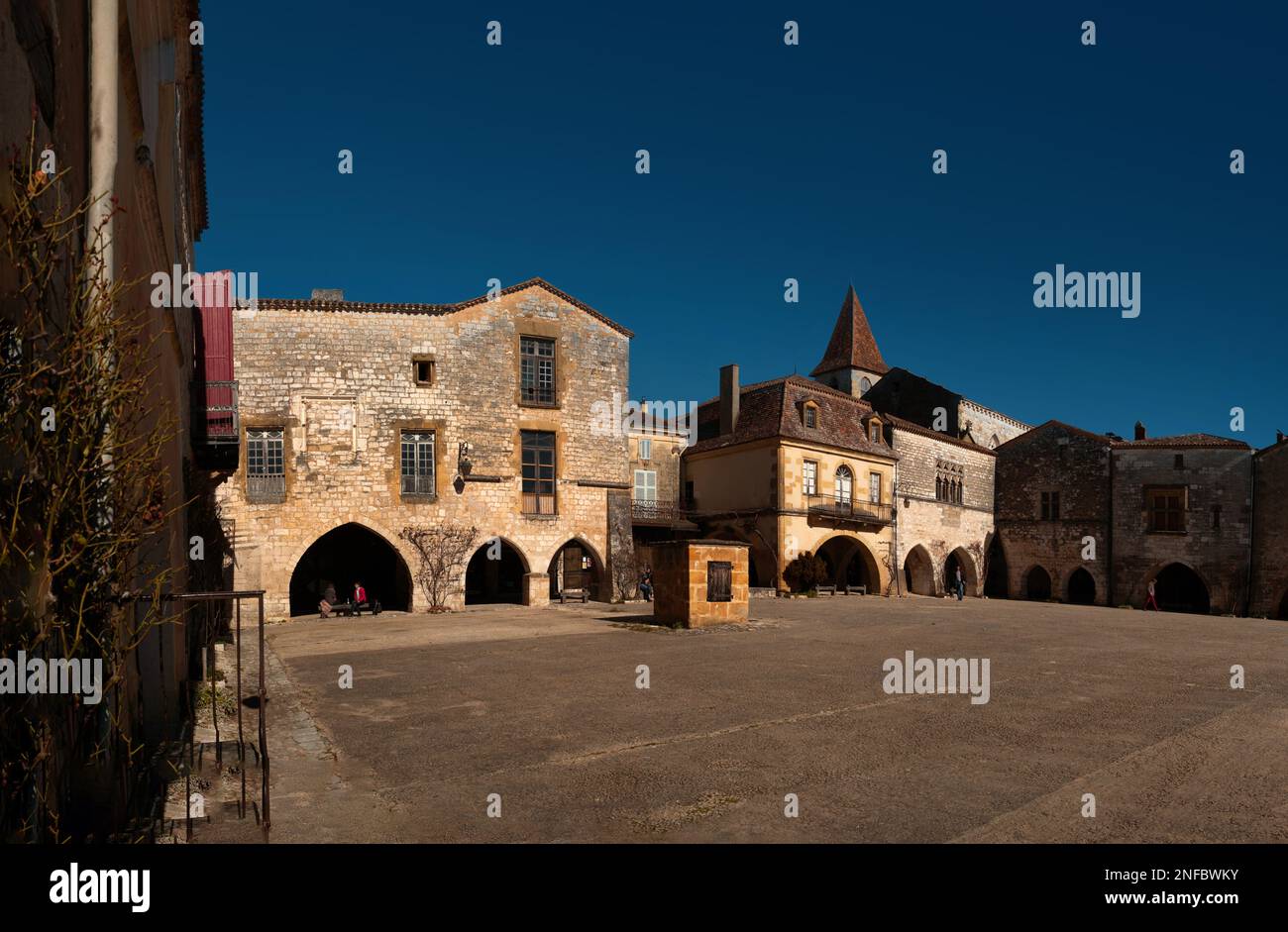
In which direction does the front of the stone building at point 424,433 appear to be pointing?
toward the camera

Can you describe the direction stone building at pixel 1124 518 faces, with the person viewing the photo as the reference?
facing the viewer

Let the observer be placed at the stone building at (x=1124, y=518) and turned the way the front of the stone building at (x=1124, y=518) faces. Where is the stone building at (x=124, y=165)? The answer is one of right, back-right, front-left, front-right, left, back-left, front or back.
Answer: front

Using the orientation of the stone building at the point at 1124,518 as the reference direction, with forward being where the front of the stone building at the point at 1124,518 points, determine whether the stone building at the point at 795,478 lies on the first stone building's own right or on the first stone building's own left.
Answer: on the first stone building's own right

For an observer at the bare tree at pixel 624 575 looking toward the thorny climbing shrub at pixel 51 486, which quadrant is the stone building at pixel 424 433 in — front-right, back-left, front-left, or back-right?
front-right

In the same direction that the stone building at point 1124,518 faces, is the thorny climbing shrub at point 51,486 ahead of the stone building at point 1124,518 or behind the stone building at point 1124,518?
ahead

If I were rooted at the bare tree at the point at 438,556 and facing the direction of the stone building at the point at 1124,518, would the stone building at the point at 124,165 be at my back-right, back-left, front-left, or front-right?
back-right

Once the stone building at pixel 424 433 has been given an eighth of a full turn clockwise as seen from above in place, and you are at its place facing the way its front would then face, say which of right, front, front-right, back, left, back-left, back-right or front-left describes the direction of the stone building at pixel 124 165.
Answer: front-left
